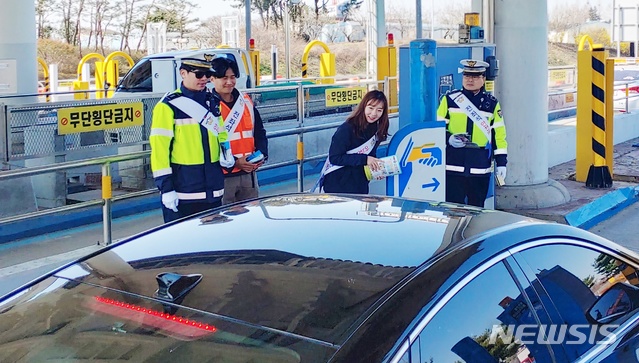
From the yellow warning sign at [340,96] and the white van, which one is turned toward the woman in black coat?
the yellow warning sign

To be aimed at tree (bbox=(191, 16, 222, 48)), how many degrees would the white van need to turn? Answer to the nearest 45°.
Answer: approximately 90° to its right

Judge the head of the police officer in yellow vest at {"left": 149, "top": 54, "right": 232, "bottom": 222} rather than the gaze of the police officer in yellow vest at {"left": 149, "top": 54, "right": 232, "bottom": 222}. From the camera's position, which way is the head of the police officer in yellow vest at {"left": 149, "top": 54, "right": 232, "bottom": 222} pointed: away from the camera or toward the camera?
toward the camera

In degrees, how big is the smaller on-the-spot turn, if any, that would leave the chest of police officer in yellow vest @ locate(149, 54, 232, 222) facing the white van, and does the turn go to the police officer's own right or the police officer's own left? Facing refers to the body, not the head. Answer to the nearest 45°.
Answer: approximately 135° to the police officer's own left

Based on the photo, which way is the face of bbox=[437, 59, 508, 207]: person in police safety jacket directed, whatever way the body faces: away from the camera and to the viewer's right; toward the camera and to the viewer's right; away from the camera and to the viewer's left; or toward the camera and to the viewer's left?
toward the camera and to the viewer's left

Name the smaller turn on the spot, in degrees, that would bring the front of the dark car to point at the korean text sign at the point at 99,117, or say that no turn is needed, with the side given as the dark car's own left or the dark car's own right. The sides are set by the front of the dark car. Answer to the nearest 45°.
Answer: approximately 45° to the dark car's own left

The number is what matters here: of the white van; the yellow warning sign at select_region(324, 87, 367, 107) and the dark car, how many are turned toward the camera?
1

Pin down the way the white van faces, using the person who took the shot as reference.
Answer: facing to the left of the viewer

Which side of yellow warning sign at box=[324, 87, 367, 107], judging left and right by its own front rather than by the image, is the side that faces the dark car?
front

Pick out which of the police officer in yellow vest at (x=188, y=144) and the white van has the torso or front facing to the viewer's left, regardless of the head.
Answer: the white van

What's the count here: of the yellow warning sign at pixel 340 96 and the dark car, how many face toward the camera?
1
